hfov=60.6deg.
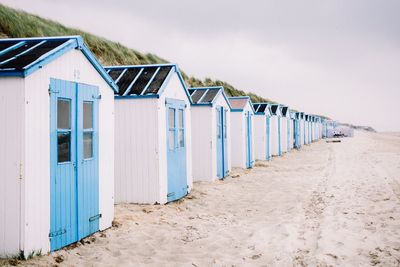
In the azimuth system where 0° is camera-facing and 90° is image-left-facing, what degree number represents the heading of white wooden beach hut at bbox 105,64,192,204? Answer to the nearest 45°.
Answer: approximately 315°

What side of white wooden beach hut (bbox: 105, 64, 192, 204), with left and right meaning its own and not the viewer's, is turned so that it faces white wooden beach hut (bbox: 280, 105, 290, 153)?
left

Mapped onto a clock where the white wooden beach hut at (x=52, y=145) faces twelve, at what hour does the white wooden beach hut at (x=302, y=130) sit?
the white wooden beach hut at (x=302, y=130) is roughly at 9 o'clock from the white wooden beach hut at (x=52, y=145).

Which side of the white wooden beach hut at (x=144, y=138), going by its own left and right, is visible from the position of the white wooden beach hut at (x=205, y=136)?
left

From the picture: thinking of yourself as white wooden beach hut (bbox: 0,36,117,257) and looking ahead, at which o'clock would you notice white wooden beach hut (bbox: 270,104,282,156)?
white wooden beach hut (bbox: 270,104,282,156) is roughly at 9 o'clock from white wooden beach hut (bbox: 0,36,117,257).

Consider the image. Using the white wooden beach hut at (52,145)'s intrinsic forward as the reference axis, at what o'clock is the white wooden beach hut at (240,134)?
the white wooden beach hut at (240,134) is roughly at 9 o'clock from the white wooden beach hut at (52,145).

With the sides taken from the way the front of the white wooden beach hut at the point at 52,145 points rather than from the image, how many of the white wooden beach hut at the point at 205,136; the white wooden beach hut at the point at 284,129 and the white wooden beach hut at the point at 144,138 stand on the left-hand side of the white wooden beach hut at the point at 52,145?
3

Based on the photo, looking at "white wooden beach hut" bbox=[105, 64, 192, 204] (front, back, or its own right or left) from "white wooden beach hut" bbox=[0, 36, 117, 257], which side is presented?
right

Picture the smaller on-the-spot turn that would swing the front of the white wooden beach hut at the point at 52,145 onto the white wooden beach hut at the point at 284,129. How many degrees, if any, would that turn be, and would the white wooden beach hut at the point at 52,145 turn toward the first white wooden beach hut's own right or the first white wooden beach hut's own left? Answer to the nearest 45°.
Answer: approximately 90° to the first white wooden beach hut's own left
